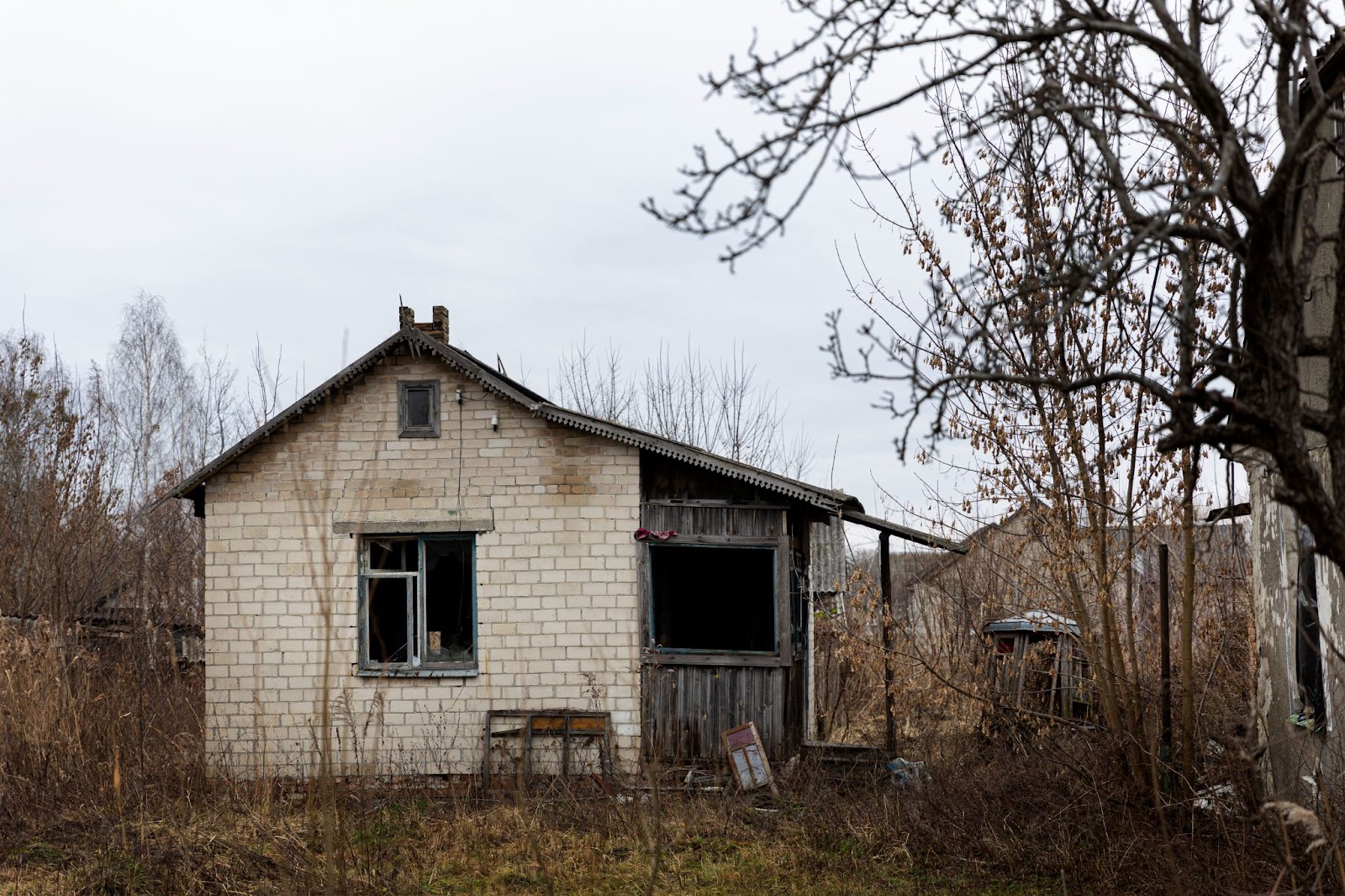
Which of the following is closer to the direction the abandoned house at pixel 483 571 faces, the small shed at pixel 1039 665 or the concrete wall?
the concrete wall

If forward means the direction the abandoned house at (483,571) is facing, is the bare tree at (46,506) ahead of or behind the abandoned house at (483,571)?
behind

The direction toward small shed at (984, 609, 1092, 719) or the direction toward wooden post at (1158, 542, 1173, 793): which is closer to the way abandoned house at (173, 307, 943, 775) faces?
the wooden post

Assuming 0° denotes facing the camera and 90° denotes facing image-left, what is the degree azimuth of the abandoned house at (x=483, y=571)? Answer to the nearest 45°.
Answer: approximately 0°

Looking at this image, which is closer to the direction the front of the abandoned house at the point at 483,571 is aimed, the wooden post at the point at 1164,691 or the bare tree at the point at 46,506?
the wooden post

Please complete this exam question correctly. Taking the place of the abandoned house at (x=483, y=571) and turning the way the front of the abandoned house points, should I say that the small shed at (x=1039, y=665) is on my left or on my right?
on my left

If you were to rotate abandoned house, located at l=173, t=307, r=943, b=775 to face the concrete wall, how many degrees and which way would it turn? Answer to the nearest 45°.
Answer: approximately 45° to its left
